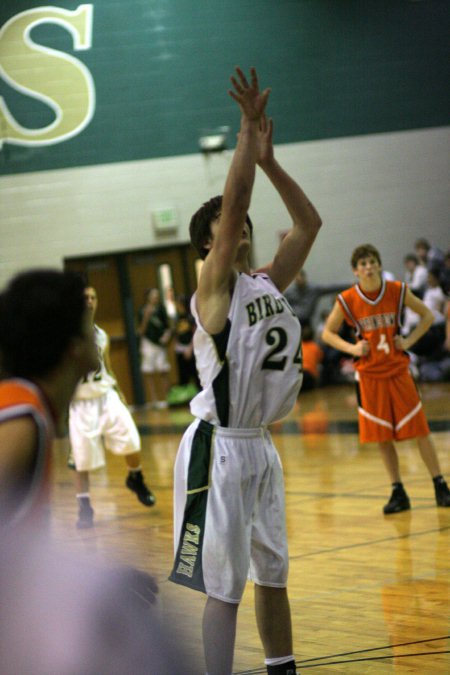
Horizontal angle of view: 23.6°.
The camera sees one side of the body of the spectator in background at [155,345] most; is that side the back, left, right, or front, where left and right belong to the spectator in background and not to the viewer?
front

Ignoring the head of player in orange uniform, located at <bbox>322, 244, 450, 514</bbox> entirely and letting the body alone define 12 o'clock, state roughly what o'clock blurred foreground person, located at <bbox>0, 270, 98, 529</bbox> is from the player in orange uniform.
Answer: The blurred foreground person is roughly at 12 o'clock from the player in orange uniform.

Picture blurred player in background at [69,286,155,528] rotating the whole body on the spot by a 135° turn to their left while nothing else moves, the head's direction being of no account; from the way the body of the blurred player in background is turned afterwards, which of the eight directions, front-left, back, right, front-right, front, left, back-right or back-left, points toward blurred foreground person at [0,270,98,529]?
back-right

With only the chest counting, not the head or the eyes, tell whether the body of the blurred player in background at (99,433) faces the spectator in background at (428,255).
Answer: no

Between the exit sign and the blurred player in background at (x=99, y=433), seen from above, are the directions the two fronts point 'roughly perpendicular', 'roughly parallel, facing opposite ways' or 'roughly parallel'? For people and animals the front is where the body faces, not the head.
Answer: roughly parallel

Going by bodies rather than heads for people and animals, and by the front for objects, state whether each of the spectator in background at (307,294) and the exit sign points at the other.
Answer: no

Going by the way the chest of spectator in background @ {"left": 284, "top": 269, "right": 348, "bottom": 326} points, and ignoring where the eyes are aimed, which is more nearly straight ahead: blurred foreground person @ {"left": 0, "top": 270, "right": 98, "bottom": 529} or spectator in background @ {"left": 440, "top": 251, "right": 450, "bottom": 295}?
the blurred foreground person

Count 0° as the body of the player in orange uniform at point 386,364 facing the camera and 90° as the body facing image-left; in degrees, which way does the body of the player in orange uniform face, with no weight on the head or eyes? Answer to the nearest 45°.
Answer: approximately 0°

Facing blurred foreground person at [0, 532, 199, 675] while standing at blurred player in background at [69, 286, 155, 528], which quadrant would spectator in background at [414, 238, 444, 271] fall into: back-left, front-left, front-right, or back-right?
back-left

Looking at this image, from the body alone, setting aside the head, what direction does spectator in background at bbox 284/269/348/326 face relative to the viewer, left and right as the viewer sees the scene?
facing the viewer

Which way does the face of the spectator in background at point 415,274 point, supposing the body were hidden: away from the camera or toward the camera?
toward the camera

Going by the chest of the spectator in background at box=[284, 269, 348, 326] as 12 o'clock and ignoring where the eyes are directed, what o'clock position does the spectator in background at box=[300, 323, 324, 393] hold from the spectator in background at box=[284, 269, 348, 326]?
the spectator in background at box=[300, 323, 324, 393] is roughly at 12 o'clock from the spectator in background at box=[284, 269, 348, 326].

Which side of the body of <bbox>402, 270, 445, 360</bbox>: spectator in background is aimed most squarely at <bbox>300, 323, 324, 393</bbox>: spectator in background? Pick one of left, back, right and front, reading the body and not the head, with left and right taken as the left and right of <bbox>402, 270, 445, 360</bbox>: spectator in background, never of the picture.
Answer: right

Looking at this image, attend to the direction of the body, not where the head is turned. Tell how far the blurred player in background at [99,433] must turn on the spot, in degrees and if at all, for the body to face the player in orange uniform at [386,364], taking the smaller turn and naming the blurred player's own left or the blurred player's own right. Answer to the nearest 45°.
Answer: approximately 45° to the blurred player's own left

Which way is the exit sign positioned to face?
toward the camera

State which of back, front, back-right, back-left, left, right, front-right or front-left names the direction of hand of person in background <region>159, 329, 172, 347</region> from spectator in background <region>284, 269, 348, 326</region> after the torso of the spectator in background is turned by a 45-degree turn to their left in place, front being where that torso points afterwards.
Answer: back-right

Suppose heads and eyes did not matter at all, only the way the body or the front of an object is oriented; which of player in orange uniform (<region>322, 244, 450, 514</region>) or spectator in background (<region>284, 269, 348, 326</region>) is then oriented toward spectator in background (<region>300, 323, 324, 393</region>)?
spectator in background (<region>284, 269, 348, 326</region>)

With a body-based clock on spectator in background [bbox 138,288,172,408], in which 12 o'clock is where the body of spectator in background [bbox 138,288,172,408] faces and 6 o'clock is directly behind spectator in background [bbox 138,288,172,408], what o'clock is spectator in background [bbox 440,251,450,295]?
spectator in background [bbox 440,251,450,295] is roughly at 10 o'clock from spectator in background [bbox 138,288,172,408].
